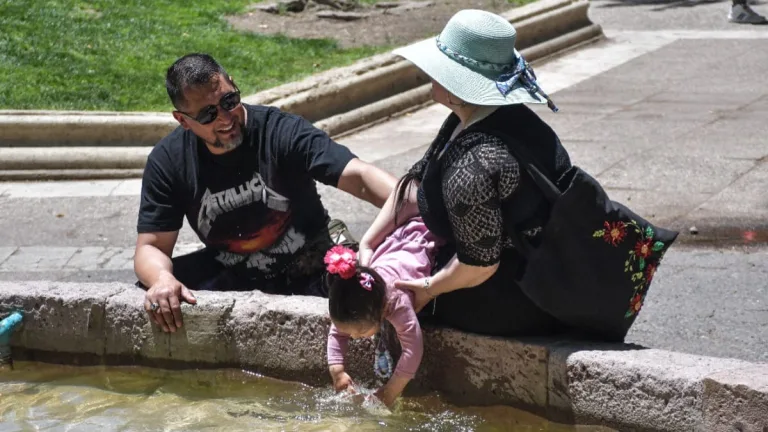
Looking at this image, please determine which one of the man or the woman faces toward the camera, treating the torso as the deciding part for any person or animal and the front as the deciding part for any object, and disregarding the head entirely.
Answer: the man

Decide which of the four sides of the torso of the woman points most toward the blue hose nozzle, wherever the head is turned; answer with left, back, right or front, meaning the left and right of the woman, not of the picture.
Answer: front

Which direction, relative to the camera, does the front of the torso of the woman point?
to the viewer's left

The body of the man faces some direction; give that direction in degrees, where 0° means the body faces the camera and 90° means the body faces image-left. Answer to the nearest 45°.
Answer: approximately 0°

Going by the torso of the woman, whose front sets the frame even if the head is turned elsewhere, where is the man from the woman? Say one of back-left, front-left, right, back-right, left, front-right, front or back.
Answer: front-right

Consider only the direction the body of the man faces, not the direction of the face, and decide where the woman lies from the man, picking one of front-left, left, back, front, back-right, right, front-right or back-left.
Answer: front-left

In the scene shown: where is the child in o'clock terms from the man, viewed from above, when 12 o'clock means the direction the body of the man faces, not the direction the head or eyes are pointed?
The child is roughly at 11 o'clock from the man.

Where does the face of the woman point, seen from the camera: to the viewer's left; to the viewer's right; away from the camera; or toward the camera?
to the viewer's left

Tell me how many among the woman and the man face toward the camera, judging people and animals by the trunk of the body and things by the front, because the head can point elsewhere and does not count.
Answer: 1

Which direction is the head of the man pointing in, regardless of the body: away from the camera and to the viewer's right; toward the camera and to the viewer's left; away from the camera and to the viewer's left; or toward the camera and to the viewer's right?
toward the camera and to the viewer's right
